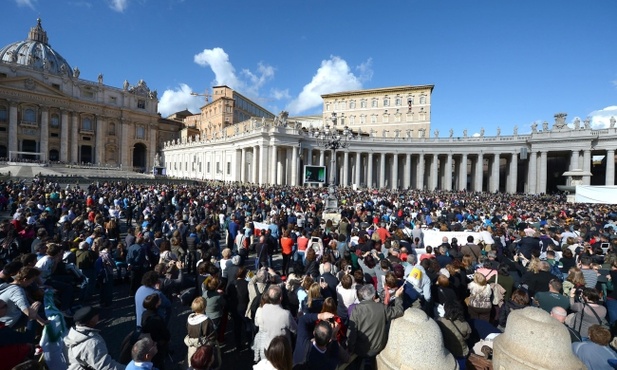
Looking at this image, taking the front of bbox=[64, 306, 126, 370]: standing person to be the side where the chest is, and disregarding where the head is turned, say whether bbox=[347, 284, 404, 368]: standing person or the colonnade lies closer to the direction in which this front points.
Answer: the colonnade

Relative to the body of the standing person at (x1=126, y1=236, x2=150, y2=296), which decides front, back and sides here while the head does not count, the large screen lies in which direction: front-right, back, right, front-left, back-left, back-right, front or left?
front

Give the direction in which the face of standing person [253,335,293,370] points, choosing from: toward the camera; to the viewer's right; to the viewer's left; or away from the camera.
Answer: away from the camera

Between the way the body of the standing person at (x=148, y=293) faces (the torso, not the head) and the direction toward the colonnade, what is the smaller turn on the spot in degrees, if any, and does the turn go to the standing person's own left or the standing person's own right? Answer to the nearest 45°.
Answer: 0° — they already face it

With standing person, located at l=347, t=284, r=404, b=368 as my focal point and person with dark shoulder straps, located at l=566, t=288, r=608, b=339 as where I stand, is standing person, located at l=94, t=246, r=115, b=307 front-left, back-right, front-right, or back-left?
front-right

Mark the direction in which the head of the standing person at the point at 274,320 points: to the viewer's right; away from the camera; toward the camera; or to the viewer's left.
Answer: away from the camera

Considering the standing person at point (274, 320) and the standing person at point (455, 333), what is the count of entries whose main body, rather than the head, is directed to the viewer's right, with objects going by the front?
0

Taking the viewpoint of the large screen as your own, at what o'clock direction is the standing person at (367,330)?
The standing person is roughly at 12 o'clock from the large screen.

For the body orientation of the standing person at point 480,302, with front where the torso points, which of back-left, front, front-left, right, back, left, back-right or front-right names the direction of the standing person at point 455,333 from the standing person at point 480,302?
back

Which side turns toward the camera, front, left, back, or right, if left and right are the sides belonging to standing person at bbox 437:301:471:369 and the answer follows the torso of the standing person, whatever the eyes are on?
back

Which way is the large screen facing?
toward the camera

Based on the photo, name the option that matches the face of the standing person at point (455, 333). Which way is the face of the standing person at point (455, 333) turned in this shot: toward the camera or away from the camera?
away from the camera

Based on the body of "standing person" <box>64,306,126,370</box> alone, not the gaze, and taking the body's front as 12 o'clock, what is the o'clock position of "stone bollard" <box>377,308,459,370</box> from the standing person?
The stone bollard is roughly at 3 o'clock from the standing person.

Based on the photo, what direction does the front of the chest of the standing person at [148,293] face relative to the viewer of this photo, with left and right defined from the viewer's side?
facing away from the viewer and to the right of the viewer

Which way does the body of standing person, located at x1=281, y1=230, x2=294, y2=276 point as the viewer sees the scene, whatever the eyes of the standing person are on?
away from the camera

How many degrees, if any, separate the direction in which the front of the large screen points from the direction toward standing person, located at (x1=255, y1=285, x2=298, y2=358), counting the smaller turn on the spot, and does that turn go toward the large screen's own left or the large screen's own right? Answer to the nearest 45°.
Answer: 0° — it already faces them
